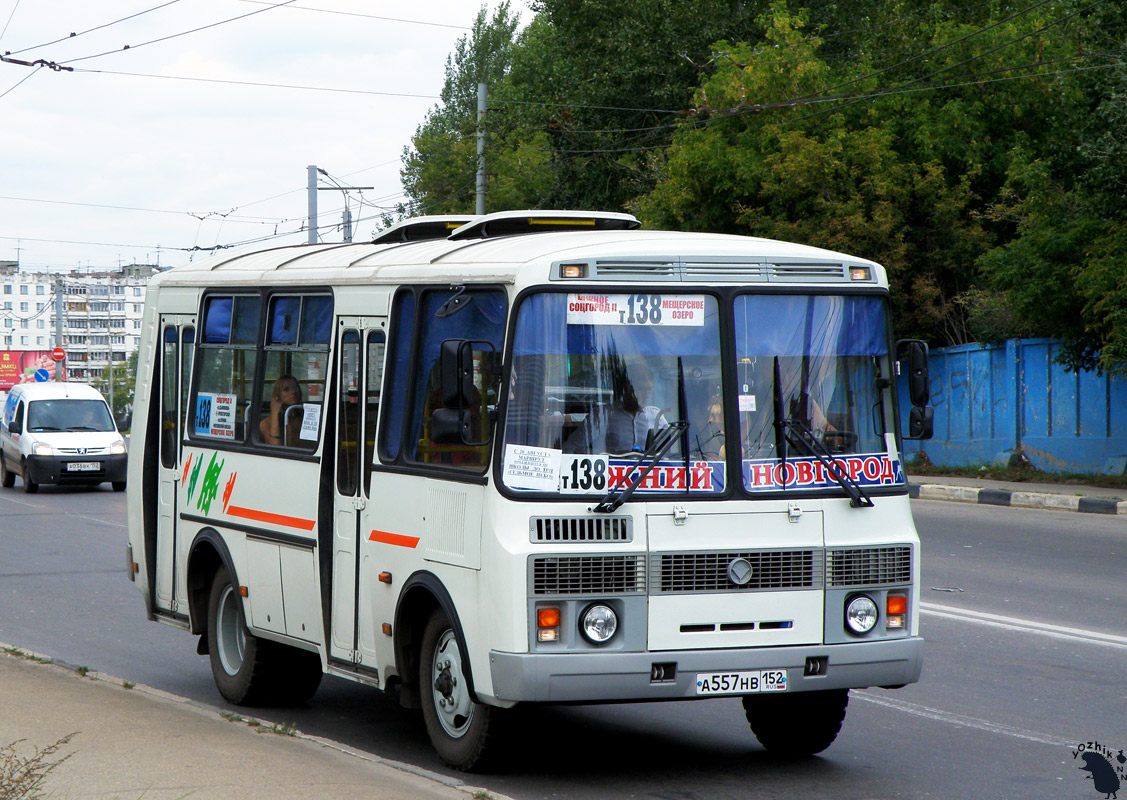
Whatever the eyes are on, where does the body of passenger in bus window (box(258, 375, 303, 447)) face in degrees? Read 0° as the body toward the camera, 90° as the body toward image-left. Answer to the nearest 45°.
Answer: approximately 315°

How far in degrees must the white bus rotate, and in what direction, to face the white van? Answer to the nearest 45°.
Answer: approximately 180°

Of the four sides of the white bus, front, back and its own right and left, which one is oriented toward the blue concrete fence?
left

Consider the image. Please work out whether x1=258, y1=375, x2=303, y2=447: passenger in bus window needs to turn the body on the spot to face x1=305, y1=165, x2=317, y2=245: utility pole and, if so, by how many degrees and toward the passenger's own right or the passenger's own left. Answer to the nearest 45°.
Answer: approximately 135° to the passenger's own left

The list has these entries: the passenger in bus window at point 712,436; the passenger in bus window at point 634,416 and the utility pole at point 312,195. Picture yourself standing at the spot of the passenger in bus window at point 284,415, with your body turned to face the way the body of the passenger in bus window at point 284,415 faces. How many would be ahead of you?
2

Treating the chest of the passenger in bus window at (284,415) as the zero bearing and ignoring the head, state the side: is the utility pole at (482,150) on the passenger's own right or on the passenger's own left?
on the passenger's own left

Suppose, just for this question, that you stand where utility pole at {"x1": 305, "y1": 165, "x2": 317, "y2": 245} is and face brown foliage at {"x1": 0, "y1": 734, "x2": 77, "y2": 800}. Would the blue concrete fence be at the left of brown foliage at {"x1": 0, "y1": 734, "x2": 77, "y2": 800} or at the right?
left

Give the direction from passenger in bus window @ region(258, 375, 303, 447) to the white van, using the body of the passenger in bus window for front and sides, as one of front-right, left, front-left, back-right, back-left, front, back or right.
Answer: back-left

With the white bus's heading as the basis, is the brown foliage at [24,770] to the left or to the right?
on its right

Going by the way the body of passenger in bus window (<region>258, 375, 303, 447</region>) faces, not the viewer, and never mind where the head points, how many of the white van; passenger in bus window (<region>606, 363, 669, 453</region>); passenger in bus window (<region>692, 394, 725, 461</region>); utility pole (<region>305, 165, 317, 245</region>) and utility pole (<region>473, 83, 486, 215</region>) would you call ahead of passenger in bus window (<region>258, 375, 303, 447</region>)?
2

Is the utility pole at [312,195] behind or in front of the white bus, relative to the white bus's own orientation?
behind

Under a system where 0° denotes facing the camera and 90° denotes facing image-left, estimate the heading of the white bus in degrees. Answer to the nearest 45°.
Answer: approximately 315°

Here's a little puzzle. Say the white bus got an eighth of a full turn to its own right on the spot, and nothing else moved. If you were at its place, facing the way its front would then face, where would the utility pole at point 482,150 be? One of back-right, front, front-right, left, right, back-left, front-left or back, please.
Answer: back
